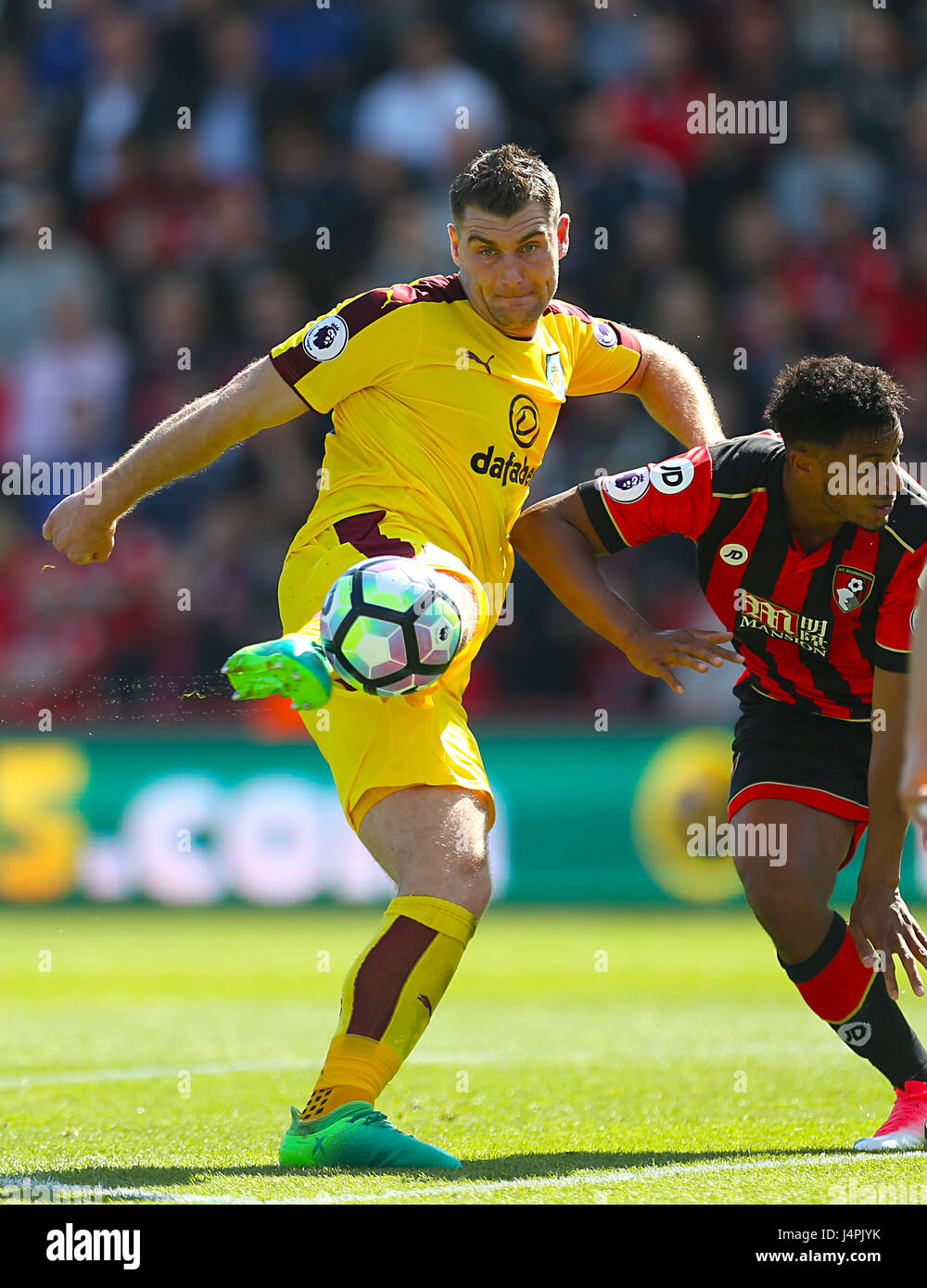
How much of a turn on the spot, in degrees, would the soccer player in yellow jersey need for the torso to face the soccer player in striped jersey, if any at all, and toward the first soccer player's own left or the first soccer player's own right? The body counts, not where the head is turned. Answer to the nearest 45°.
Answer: approximately 45° to the first soccer player's own left

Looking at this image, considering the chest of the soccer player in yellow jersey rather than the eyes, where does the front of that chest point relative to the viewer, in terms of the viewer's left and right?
facing the viewer and to the right of the viewer

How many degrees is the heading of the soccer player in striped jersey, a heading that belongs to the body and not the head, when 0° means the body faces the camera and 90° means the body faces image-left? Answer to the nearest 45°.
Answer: approximately 0°

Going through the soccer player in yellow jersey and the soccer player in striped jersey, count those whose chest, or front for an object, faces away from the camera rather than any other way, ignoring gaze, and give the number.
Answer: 0

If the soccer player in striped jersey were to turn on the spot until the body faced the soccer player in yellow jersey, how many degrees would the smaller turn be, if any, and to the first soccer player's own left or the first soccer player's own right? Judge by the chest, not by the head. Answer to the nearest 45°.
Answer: approximately 90° to the first soccer player's own right
